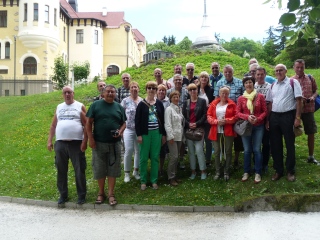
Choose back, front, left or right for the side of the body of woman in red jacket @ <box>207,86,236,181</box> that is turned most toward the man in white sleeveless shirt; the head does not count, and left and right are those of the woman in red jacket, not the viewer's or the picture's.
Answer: right

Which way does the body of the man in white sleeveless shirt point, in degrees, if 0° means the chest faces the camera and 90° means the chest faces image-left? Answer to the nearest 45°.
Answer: approximately 0°

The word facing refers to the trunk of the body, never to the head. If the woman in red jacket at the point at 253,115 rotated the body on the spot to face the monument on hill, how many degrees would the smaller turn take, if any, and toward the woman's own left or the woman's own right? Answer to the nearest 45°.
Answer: approximately 180°

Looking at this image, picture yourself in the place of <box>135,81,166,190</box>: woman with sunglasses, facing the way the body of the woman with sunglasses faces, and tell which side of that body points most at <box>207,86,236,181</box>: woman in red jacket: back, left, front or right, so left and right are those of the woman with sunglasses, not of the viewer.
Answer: left

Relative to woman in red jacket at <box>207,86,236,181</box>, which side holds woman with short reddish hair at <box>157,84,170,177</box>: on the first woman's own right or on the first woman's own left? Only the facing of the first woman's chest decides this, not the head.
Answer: on the first woman's own right
